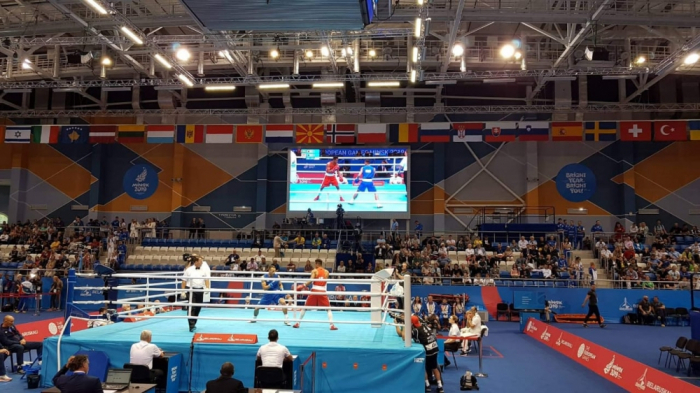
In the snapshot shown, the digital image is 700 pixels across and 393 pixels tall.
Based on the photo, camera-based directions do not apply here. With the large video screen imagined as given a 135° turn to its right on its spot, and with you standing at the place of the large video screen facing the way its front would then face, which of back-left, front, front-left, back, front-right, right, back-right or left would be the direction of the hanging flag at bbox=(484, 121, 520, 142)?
back

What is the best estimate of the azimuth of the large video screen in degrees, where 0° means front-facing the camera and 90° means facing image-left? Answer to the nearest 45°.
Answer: approximately 0°

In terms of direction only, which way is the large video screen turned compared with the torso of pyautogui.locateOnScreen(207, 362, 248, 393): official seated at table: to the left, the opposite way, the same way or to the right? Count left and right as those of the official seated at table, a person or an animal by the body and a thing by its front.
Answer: the opposite way

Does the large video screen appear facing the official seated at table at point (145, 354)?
yes

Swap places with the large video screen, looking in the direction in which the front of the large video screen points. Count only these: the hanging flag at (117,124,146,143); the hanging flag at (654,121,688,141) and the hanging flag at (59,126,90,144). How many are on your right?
2

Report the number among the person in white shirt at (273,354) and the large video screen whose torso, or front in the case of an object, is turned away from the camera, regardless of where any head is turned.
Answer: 1

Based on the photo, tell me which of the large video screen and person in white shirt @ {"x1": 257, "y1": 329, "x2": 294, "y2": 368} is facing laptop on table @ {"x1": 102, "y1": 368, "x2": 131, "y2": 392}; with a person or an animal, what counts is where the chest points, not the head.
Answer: the large video screen

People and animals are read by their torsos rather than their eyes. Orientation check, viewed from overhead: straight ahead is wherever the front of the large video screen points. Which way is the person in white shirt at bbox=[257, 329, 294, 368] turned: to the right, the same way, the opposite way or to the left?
the opposite way

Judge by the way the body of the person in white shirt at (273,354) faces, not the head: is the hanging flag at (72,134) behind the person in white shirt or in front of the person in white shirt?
in front

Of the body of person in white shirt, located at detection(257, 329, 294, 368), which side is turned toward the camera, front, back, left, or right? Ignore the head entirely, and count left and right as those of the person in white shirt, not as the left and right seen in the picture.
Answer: back

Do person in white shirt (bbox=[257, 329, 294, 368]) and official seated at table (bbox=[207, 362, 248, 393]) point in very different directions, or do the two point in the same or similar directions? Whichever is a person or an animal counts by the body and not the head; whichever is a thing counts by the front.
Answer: same or similar directions

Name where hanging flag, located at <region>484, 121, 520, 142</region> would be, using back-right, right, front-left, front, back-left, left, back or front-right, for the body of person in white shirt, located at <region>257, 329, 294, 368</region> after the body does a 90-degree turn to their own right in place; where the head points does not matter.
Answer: front-left

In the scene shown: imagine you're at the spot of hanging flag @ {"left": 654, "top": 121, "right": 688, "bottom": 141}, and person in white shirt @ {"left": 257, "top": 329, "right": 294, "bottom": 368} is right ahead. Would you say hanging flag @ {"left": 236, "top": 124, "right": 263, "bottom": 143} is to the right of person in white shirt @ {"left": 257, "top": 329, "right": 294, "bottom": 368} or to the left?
right

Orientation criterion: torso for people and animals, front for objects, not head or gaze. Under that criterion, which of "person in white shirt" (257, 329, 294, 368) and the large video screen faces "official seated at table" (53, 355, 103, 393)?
the large video screen

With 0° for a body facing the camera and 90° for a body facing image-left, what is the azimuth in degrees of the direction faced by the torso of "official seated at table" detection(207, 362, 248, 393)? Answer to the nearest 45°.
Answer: approximately 180°

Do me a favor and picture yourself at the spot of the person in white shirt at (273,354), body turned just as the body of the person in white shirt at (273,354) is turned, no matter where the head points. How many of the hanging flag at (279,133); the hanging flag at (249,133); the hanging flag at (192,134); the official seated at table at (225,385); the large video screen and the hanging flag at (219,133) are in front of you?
5

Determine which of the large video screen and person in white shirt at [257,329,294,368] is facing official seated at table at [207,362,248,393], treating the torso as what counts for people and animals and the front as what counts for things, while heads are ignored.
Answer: the large video screen

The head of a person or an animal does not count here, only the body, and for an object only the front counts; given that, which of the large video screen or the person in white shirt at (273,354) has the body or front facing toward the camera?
the large video screen

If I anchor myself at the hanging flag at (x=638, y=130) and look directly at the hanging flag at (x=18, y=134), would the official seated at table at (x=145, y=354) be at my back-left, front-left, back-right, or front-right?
front-left

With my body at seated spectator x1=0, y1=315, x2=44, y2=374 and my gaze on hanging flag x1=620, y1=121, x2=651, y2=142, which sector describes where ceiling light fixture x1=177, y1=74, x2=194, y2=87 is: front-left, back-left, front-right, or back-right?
front-left

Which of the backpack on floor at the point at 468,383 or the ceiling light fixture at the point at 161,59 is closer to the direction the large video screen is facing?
the backpack on floor

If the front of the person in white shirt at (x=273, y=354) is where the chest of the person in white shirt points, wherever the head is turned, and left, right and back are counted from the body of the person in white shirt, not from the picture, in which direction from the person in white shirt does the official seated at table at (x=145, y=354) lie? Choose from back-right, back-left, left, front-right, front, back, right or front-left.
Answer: left
